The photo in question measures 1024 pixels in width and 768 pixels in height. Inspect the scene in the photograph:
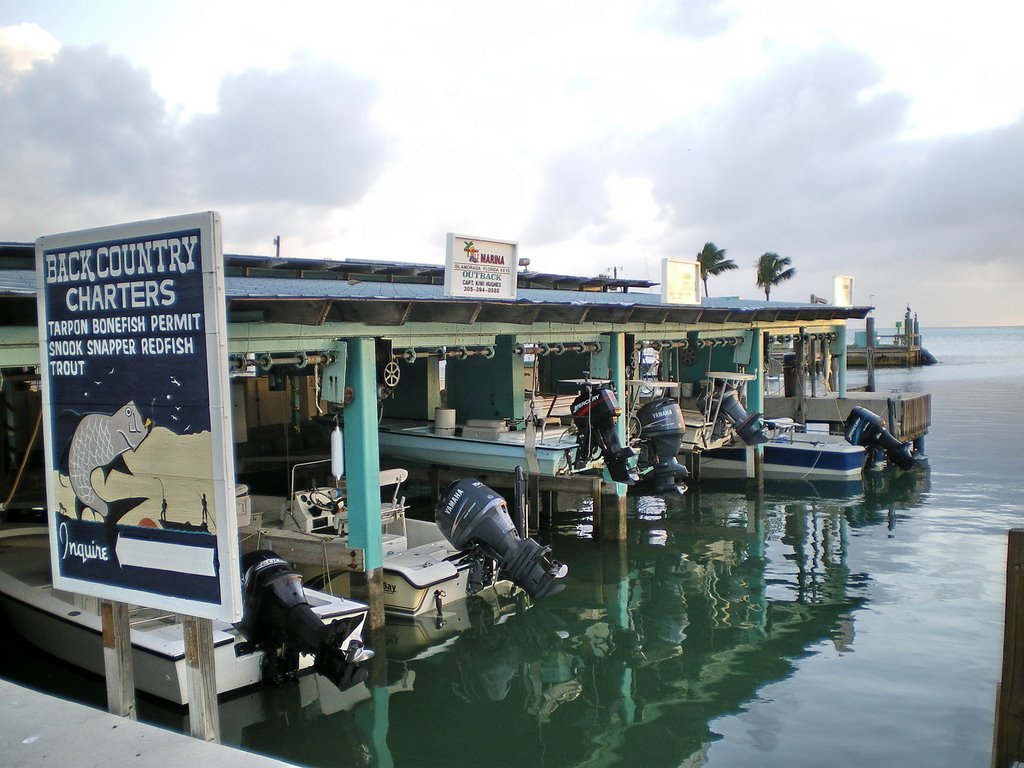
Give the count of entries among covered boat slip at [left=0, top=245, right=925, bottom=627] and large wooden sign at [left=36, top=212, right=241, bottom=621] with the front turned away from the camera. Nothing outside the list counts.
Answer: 0

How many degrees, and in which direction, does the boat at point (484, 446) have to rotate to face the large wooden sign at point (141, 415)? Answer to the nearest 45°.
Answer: approximately 135° to its left

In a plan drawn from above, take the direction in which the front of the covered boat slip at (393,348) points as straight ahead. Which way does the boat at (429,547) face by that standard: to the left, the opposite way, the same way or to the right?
the opposite way

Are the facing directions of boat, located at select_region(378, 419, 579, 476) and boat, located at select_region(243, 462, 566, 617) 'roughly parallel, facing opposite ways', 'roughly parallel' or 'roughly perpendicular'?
roughly parallel

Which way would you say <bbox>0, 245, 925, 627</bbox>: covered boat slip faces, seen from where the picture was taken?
facing the viewer and to the right of the viewer

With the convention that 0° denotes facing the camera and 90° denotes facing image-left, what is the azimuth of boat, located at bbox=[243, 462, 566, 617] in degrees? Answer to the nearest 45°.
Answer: approximately 135°

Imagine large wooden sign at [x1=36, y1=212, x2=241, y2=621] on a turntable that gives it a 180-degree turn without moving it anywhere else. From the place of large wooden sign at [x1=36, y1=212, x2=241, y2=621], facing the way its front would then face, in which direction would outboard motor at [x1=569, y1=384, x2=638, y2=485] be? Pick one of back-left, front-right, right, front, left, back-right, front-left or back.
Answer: front

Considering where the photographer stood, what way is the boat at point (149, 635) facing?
facing away from the viewer and to the left of the viewer

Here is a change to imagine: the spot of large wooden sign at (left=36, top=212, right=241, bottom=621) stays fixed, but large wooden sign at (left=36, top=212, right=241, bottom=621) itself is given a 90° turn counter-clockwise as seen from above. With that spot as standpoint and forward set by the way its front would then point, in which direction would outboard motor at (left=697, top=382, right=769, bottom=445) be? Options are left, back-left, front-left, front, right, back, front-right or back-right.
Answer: left

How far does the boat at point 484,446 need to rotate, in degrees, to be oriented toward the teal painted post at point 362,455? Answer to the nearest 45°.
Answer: approximately 135° to its left

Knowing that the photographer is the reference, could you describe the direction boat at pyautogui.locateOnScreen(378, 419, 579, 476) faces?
facing away from the viewer and to the left of the viewer
